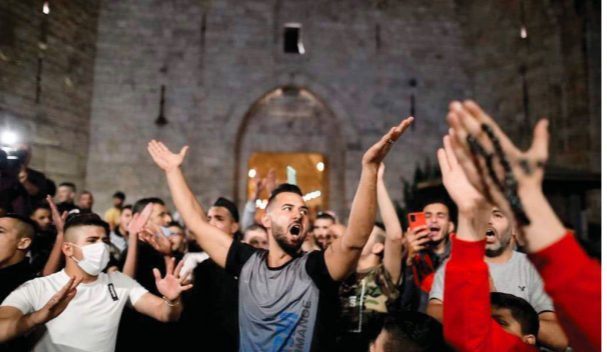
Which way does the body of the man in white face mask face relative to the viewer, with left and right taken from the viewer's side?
facing the viewer and to the right of the viewer

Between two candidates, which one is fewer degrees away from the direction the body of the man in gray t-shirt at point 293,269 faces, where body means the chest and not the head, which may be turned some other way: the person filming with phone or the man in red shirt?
the man in red shirt

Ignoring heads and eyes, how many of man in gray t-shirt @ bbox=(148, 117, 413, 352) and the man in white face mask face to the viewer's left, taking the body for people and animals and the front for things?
0

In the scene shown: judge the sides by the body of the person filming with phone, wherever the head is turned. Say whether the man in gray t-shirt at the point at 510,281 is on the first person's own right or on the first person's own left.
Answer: on the first person's own left

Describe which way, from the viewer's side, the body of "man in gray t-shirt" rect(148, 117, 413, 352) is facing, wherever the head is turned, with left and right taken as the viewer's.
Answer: facing the viewer

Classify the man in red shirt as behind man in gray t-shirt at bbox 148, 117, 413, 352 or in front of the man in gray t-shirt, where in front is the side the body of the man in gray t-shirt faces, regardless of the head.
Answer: in front

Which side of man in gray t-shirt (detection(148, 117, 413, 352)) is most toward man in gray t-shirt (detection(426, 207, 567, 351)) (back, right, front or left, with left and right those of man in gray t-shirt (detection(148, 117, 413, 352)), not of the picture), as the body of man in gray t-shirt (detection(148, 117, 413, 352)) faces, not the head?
left

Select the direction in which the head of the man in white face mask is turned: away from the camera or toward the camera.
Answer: toward the camera

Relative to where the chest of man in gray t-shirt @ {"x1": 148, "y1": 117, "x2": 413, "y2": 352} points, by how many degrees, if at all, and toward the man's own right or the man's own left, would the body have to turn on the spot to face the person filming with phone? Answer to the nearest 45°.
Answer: approximately 135° to the man's own left

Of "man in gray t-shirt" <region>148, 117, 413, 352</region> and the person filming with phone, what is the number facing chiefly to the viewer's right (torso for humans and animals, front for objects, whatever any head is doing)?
0

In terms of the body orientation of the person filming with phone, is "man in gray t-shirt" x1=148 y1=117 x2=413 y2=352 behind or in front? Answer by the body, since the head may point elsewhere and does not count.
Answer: in front
